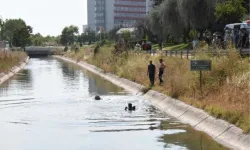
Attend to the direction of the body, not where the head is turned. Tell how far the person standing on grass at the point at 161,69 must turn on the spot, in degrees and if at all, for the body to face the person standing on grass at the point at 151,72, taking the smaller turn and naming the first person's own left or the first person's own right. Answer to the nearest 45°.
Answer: approximately 45° to the first person's own right

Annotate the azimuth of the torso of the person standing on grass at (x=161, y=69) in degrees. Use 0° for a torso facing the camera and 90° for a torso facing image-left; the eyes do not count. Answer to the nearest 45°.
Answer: approximately 90°
